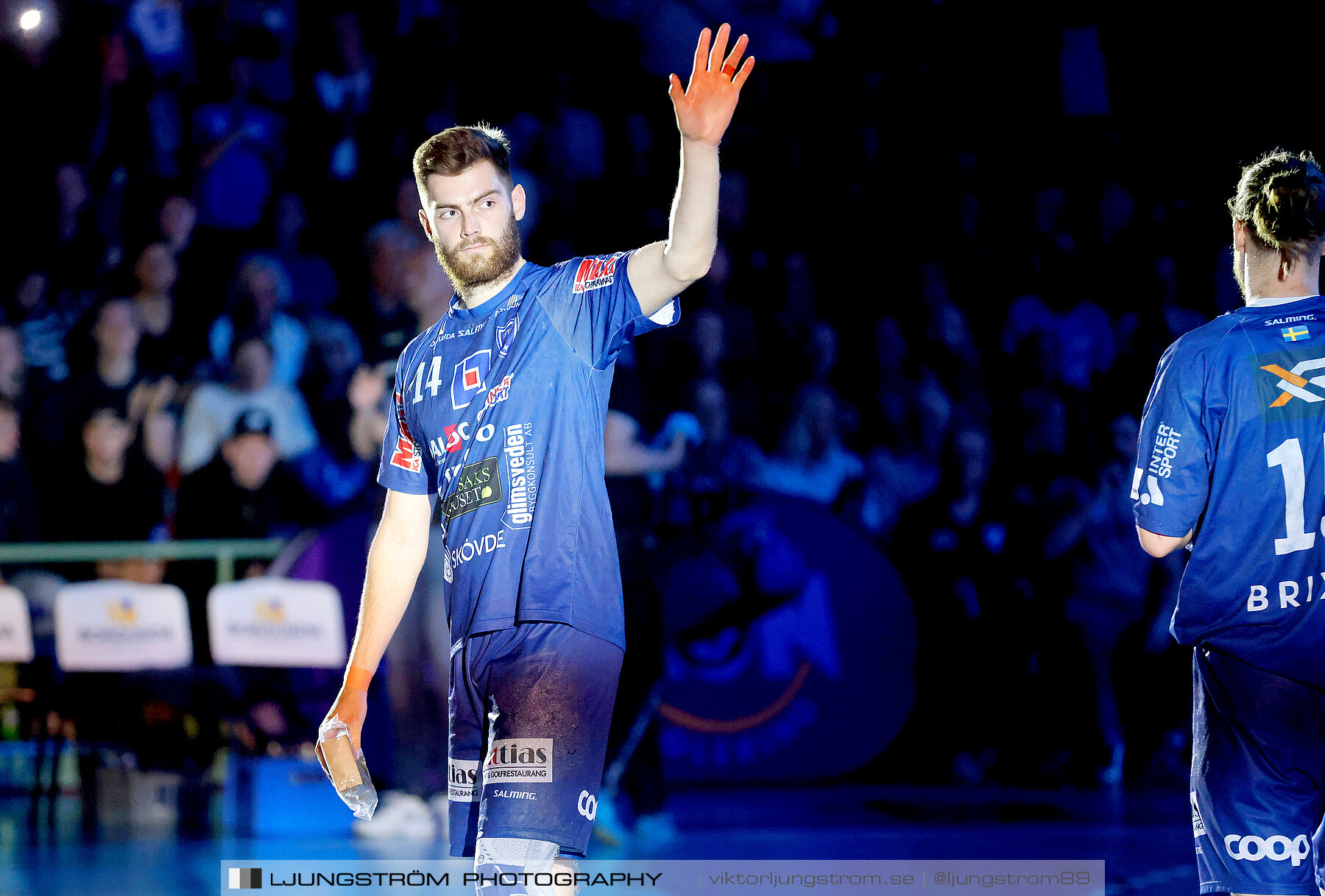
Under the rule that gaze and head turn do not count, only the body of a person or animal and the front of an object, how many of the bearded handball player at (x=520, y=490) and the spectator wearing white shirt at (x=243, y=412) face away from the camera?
0

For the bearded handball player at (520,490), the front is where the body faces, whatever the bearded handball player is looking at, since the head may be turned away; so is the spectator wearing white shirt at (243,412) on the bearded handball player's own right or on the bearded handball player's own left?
on the bearded handball player's own right

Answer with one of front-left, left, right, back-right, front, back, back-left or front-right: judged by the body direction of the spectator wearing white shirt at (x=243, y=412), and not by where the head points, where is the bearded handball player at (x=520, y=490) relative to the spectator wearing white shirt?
front

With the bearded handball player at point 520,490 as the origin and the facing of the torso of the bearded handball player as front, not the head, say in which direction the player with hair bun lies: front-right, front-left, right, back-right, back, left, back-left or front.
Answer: back-left

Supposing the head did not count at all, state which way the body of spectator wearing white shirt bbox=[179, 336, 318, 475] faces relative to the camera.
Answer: toward the camera

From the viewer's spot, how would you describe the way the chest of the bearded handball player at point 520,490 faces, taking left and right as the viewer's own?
facing the viewer and to the left of the viewer

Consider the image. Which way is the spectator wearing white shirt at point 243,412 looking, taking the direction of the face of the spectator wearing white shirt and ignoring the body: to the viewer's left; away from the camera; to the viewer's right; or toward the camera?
toward the camera
